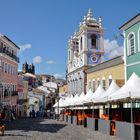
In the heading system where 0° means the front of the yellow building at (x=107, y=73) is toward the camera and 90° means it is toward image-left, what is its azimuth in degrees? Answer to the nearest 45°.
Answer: approximately 45°

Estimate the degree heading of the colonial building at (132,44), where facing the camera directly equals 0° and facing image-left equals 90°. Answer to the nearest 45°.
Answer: approximately 45°

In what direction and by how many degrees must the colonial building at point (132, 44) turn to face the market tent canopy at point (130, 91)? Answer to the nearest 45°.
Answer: approximately 45° to its left

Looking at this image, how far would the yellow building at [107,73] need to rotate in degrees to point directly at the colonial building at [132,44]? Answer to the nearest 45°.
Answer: approximately 45° to its left
